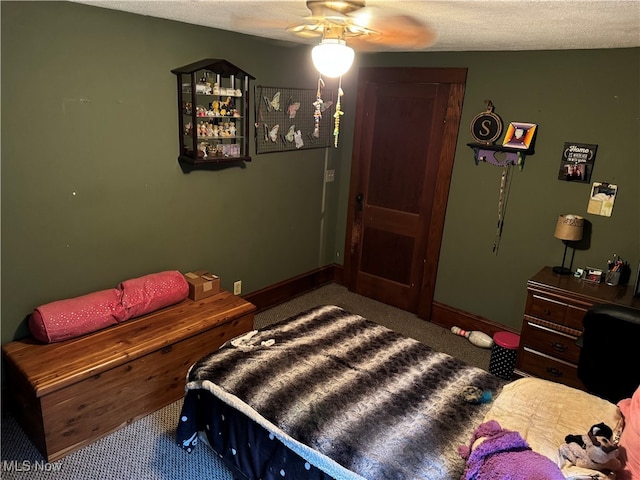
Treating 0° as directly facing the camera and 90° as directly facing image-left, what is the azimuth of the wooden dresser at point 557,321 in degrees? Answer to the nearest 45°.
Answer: approximately 45°

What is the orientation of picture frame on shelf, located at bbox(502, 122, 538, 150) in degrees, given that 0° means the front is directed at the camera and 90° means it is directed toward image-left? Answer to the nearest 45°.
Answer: approximately 0°

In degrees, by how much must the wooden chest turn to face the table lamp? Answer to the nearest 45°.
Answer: approximately 45° to its left

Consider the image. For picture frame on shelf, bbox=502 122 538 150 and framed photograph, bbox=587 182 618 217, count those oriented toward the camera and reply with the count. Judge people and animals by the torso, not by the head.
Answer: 2

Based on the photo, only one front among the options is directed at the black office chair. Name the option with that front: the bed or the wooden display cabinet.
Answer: the wooden display cabinet

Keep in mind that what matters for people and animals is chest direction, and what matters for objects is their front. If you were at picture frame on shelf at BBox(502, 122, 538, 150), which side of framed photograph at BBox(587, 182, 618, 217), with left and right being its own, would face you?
right

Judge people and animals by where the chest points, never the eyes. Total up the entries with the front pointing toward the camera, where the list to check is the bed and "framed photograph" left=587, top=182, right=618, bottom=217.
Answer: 1

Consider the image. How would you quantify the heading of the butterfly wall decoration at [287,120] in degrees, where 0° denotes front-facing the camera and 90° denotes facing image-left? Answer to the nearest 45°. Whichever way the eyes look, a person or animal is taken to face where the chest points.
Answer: approximately 315°

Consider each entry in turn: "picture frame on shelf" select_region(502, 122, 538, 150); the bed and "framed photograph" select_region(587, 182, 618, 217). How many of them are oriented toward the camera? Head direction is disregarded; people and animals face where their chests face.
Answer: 2

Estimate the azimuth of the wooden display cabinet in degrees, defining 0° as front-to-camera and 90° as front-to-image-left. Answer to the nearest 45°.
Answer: approximately 315°

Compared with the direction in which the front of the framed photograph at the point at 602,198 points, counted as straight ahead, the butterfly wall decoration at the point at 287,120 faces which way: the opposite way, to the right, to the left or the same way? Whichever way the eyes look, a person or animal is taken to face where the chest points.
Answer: to the left
